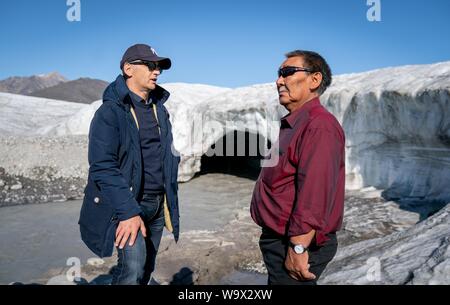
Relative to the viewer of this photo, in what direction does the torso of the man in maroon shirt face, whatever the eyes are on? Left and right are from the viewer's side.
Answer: facing to the left of the viewer

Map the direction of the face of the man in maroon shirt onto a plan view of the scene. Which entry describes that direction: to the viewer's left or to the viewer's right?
to the viewer's left

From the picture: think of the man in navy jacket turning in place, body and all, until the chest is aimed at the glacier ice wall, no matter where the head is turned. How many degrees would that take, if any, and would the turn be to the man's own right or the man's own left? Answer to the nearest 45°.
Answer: approximately 90° to the man's own left
